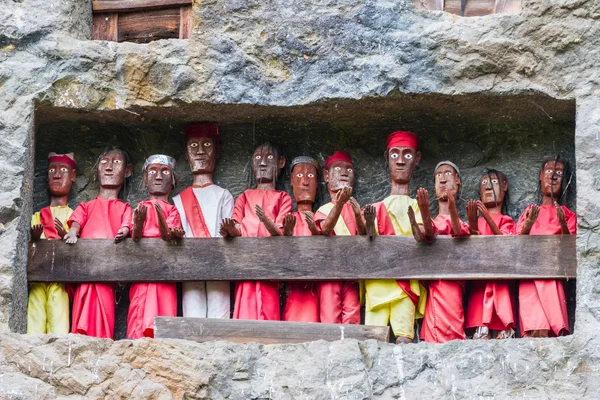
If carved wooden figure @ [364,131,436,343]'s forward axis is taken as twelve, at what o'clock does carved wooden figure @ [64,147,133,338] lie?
carved wooden figure @ [64,147,133,338] is roughly at 3 o'clock from carved wooden figure @ [364,131,436,343].

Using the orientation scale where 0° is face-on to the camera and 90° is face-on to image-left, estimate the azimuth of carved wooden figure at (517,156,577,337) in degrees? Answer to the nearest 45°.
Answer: approximately 0°

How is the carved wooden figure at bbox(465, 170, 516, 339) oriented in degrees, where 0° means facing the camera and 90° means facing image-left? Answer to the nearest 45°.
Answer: approximately 45°

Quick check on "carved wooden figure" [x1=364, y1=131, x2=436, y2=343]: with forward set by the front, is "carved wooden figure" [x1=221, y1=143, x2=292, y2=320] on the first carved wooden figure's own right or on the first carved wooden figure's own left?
on the first carved wooden figure's own right

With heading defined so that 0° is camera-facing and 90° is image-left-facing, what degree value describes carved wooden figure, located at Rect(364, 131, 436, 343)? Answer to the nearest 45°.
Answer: approximately 0°

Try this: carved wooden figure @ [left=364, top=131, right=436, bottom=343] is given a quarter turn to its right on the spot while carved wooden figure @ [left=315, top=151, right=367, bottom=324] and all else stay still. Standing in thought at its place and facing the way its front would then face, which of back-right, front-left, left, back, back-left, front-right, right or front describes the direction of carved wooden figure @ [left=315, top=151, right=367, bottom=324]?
front

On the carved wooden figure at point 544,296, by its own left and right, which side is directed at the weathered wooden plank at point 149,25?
right
